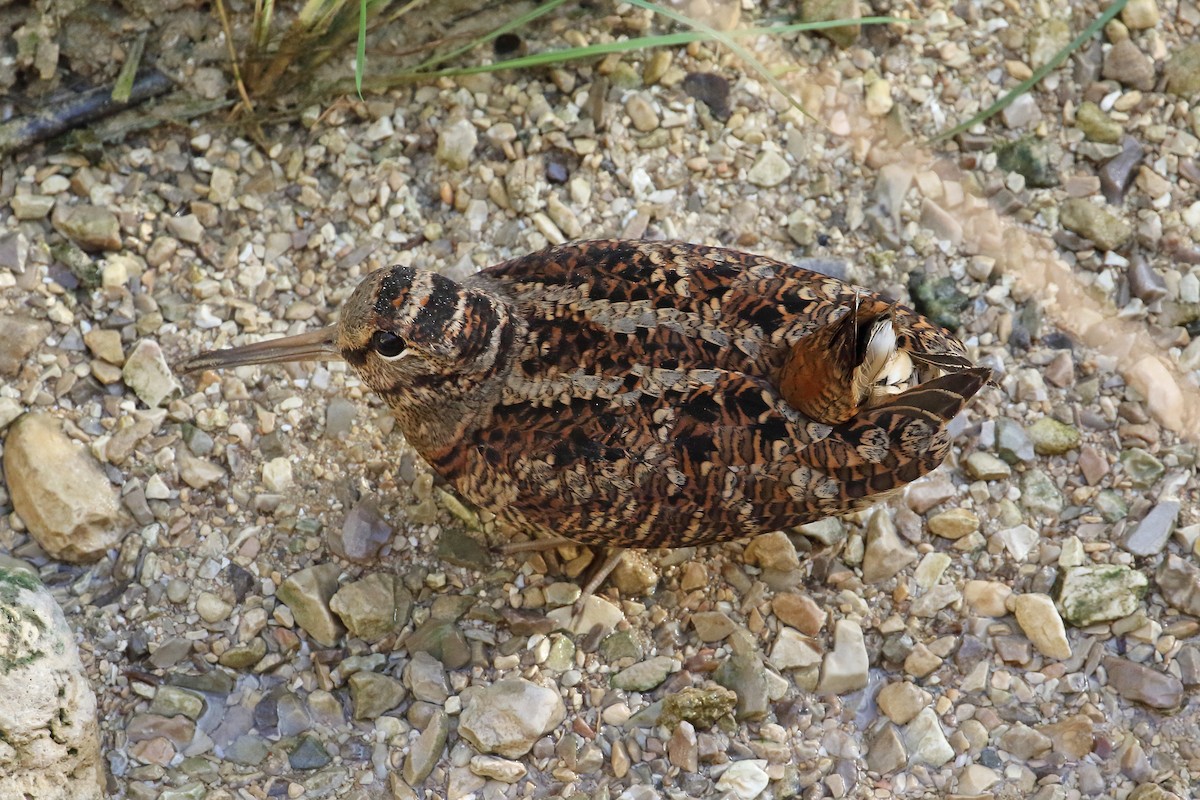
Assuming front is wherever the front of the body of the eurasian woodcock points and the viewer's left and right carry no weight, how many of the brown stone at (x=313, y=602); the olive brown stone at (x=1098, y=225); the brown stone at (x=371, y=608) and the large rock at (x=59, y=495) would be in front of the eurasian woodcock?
3

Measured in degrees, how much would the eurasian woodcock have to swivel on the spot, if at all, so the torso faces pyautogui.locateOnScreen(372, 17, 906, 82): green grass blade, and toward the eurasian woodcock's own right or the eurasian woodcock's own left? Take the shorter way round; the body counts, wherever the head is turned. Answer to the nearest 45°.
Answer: approximately 90° to the eurasian woodcock's own right

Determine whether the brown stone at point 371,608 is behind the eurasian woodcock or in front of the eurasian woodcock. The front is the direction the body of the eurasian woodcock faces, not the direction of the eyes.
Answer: in front

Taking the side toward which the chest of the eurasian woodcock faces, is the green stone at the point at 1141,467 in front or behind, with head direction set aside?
behind

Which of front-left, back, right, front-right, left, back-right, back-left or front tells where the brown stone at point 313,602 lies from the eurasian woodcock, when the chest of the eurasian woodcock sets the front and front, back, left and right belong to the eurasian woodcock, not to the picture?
front

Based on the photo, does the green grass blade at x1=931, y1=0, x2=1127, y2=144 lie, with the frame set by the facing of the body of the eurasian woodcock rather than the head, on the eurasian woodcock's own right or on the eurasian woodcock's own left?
on the eurasian woodcock's own right

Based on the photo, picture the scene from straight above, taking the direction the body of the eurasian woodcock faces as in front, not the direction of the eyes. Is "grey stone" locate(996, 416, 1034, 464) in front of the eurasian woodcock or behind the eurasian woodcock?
behind

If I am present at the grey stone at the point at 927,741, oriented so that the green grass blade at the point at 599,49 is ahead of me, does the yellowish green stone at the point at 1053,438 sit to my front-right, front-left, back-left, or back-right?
front-right

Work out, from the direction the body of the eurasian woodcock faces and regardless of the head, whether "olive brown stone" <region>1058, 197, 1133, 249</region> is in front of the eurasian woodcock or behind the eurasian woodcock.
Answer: behind

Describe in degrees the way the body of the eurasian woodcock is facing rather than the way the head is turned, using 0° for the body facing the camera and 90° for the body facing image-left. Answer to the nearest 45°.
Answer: approximately 90°

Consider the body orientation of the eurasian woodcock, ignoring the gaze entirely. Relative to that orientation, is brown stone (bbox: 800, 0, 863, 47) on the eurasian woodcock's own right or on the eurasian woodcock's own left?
on the eurasian woodcock's own right

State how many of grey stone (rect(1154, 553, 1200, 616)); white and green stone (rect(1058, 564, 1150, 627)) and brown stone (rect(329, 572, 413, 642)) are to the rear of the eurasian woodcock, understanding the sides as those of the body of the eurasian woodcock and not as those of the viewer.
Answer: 2

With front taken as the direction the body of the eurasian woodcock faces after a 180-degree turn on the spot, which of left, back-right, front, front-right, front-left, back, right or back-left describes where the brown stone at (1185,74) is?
front-left

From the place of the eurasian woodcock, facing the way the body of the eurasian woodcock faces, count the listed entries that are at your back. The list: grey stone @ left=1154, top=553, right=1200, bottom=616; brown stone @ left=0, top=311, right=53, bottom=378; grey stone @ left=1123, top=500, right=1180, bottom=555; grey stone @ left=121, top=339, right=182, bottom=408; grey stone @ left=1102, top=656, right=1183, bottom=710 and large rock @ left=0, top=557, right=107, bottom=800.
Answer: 3

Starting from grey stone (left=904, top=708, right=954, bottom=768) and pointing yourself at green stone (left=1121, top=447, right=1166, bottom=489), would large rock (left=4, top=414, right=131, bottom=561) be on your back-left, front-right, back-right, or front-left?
back-left

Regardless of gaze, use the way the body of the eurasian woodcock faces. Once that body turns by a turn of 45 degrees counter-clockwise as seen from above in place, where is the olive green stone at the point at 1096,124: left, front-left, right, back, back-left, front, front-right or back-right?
back
